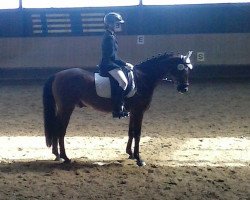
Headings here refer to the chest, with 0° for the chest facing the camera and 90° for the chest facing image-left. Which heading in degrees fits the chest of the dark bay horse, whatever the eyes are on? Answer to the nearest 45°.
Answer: approximately 270°

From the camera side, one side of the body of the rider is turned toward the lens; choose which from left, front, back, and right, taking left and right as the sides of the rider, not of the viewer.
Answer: right

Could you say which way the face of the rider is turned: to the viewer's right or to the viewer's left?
to the viewer's right
